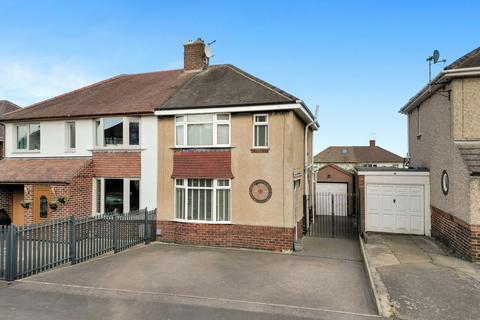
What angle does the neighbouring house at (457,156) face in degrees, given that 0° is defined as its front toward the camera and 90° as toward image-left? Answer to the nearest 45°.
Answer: approximately 0°

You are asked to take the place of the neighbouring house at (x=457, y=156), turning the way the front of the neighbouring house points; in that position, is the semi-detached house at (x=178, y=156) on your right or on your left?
on your right

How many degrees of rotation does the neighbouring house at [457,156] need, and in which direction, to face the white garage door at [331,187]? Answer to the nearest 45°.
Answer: approximately 135° to its right

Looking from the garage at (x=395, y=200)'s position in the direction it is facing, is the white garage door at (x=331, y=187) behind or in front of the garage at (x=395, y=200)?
behind

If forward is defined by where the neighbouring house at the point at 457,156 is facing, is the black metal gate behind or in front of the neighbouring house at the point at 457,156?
behind

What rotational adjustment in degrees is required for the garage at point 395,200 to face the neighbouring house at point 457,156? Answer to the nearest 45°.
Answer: approximately 45° to its left

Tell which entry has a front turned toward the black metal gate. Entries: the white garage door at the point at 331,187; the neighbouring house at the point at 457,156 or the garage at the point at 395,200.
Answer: the white garage door
